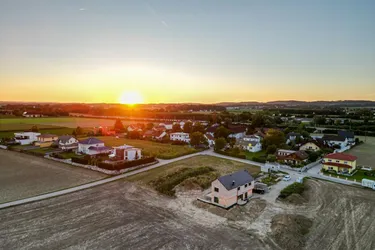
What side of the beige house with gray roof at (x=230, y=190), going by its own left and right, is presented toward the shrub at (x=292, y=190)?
left

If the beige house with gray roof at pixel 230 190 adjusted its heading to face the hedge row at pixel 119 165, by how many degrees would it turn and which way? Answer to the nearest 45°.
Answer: approximately 180°

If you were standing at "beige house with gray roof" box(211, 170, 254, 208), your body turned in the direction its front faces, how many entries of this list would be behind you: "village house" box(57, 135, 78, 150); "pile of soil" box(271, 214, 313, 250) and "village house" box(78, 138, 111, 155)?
2

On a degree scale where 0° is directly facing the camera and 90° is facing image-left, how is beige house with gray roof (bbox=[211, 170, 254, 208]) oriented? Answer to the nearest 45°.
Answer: approximately 315°

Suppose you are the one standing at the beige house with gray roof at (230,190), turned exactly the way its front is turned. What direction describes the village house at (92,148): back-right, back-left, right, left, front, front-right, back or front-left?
back

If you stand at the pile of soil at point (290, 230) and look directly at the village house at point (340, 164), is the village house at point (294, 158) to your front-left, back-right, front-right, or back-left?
front-left

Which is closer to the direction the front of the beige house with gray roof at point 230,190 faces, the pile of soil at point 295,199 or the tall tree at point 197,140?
the pile of soil

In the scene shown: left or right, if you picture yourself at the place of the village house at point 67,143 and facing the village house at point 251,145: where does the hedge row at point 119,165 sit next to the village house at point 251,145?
right

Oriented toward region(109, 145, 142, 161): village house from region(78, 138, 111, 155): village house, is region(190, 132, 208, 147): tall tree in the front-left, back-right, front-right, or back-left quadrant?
front-left

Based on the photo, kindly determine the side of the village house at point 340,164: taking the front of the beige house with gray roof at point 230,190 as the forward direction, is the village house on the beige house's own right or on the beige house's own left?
on the beige house's own left

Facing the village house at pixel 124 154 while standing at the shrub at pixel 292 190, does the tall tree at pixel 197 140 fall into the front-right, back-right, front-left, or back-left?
front-right

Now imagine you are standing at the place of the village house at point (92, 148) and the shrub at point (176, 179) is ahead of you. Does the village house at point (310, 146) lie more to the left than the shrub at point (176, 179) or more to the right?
left

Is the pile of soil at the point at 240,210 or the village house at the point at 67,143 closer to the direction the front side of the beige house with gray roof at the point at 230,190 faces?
the pile of soil
